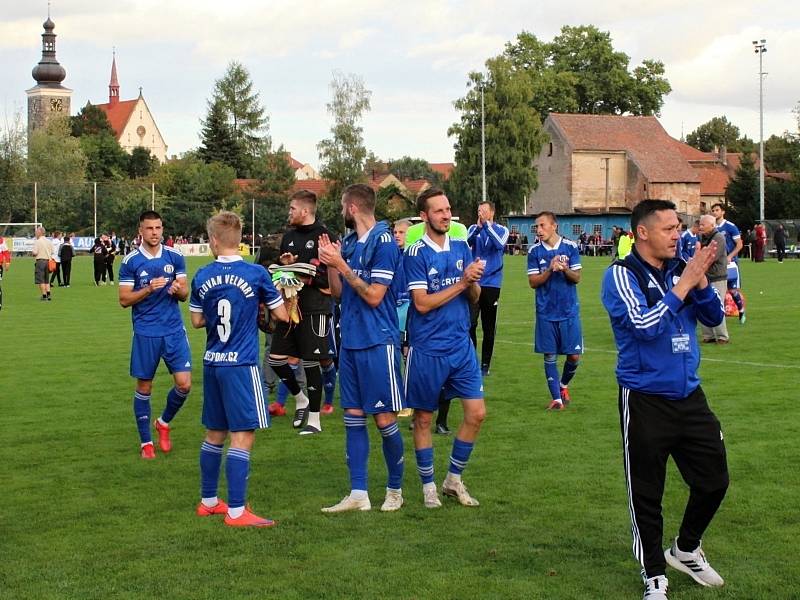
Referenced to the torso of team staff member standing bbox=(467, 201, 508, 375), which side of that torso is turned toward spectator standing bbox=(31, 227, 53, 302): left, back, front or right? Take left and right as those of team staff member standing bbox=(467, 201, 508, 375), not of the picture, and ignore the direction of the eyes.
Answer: right

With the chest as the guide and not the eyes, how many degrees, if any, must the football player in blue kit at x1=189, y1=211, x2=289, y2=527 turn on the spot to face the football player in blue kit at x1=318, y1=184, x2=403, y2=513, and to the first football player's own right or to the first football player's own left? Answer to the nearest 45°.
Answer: approximately 45° to the first football player's own right

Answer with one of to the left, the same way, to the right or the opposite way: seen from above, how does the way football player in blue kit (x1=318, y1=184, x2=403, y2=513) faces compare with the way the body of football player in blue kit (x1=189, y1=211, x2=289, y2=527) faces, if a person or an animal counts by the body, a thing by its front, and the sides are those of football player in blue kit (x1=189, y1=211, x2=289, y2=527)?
the opposite way

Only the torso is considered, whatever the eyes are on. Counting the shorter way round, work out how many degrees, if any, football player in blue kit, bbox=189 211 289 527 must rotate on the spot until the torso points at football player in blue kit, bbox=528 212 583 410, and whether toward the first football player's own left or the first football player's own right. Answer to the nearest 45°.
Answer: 0° — they already face them

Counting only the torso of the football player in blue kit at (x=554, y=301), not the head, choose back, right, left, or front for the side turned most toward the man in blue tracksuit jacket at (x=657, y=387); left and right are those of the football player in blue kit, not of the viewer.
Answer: front

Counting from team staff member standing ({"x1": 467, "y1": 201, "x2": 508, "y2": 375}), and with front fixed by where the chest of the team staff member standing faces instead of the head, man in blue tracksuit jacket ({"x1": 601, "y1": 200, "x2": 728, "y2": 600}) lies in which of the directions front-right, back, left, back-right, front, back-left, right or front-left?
front-left

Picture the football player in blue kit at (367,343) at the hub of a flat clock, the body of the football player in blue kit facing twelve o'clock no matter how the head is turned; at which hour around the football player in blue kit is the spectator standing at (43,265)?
The spectator standing is roughly at 4 o'clock from the football player in blue kit.

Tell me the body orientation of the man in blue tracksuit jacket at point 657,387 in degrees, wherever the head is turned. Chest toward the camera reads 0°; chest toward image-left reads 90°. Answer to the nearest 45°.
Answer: approximately 315°

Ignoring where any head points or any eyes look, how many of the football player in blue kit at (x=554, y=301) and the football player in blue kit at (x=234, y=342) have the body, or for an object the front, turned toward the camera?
1

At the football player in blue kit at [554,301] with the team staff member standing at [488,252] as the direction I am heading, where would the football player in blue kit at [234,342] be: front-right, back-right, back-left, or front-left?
back-left

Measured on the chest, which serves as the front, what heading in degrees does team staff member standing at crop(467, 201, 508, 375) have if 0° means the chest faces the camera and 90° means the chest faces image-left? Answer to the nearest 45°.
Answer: approximately 45°

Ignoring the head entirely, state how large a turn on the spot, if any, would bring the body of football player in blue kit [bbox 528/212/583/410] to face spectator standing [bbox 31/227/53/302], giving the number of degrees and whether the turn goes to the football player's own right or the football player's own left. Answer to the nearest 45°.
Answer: approximately 135° to the football player's own right
